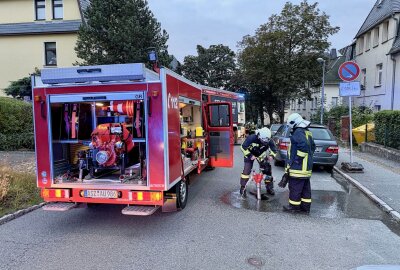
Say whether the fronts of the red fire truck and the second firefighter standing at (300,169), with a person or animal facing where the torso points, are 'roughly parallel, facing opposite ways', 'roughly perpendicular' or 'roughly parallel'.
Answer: roughly perpendicular

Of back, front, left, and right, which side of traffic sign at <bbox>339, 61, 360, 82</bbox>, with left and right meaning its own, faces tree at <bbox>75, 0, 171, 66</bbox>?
right

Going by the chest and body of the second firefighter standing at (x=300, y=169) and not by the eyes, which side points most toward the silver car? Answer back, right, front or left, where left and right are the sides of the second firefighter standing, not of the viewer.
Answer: right

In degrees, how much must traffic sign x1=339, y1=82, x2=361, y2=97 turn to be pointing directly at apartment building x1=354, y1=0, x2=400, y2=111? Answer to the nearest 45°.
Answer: approximately 180°

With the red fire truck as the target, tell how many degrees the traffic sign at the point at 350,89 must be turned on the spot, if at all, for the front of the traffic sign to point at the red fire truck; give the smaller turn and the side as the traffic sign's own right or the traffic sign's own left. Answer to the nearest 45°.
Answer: approximately 45° to the traffic sign's own right

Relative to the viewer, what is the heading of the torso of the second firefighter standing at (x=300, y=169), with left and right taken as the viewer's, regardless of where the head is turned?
facing to the left of the viewer

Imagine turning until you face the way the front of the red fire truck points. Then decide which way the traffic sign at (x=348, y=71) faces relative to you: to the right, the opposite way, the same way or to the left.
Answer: the opposite way

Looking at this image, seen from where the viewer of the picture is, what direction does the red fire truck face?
facing away from the viewer and to the right of the viewer
